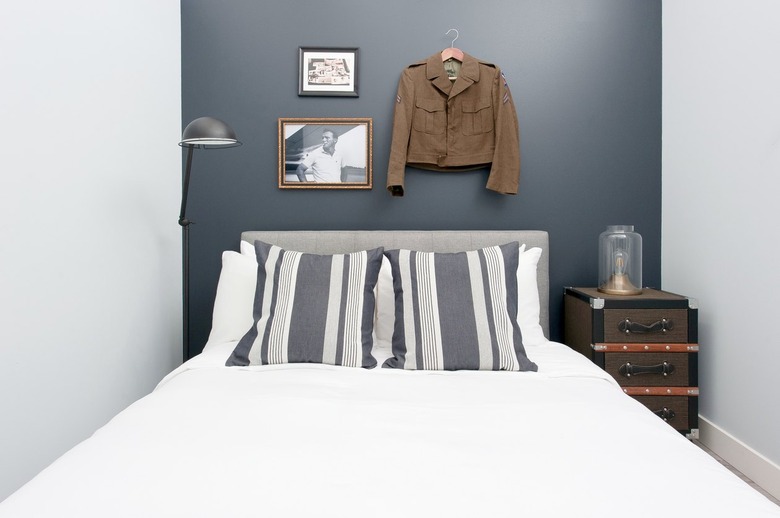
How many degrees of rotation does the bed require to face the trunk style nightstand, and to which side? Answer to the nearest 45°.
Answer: approximately 135° to its left

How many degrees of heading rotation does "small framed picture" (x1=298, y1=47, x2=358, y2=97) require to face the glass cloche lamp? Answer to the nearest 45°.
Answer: approximately 90° to its left

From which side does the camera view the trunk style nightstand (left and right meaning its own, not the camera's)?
front

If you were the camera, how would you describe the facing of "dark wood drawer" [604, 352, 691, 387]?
facing the viewer
